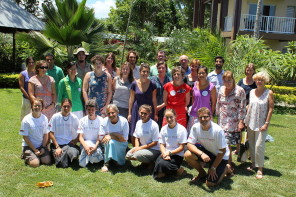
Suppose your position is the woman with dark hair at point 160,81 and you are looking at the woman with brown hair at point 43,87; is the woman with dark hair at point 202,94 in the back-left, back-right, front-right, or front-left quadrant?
back-left

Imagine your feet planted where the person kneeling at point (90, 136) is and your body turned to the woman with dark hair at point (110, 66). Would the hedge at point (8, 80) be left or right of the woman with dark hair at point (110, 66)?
left

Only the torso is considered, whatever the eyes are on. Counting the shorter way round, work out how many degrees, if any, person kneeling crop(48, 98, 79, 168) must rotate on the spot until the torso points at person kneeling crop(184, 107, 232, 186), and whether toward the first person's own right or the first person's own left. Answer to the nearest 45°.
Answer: approximately 45° to the first person's own left

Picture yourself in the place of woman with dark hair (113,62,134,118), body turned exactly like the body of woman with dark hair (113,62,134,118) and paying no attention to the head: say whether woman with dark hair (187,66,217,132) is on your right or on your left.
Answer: on your left

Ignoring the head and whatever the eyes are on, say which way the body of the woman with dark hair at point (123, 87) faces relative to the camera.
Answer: toward the camera

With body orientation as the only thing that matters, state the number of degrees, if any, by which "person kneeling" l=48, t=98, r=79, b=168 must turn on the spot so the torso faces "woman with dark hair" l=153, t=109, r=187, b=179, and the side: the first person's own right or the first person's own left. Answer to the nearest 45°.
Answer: approximately 45° to the first person's own left

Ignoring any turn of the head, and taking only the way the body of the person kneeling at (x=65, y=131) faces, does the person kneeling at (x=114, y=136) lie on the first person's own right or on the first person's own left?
on the first person's own left

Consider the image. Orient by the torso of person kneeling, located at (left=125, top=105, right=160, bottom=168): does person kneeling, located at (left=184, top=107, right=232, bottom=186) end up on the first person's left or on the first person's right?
on the first person's left

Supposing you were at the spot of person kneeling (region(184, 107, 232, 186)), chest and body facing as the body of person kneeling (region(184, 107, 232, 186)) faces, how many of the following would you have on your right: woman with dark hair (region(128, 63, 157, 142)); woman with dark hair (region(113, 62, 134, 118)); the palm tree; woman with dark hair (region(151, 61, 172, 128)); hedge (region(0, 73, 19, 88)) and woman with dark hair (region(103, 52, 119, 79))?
6

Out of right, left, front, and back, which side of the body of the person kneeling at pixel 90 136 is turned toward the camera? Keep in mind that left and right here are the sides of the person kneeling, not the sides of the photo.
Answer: front

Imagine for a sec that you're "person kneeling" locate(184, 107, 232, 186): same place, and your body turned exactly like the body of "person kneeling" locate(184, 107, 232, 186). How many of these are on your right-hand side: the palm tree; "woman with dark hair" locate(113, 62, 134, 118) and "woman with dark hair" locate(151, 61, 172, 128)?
3

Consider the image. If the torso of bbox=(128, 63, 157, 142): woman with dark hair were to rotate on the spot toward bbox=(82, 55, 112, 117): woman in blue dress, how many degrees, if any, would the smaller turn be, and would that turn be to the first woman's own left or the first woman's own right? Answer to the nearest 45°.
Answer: approximately 90° to the first woman's own right
